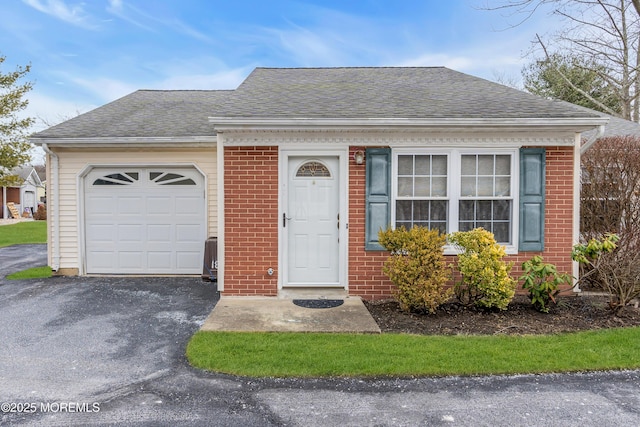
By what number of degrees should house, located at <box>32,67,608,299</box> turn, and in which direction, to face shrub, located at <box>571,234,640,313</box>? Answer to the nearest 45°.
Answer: approximately 90° to its left

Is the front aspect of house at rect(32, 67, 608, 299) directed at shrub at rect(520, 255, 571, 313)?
no

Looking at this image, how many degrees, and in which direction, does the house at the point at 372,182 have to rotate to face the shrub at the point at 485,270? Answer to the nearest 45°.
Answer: approximately 45° to its left

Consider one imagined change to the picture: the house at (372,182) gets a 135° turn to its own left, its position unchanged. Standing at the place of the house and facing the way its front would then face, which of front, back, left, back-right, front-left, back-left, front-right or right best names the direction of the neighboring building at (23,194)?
left

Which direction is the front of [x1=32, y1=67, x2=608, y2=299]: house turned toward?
toward the camera

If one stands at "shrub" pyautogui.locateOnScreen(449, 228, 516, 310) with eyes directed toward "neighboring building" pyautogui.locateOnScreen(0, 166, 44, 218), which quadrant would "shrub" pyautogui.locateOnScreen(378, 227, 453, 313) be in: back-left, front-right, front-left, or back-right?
front-left
